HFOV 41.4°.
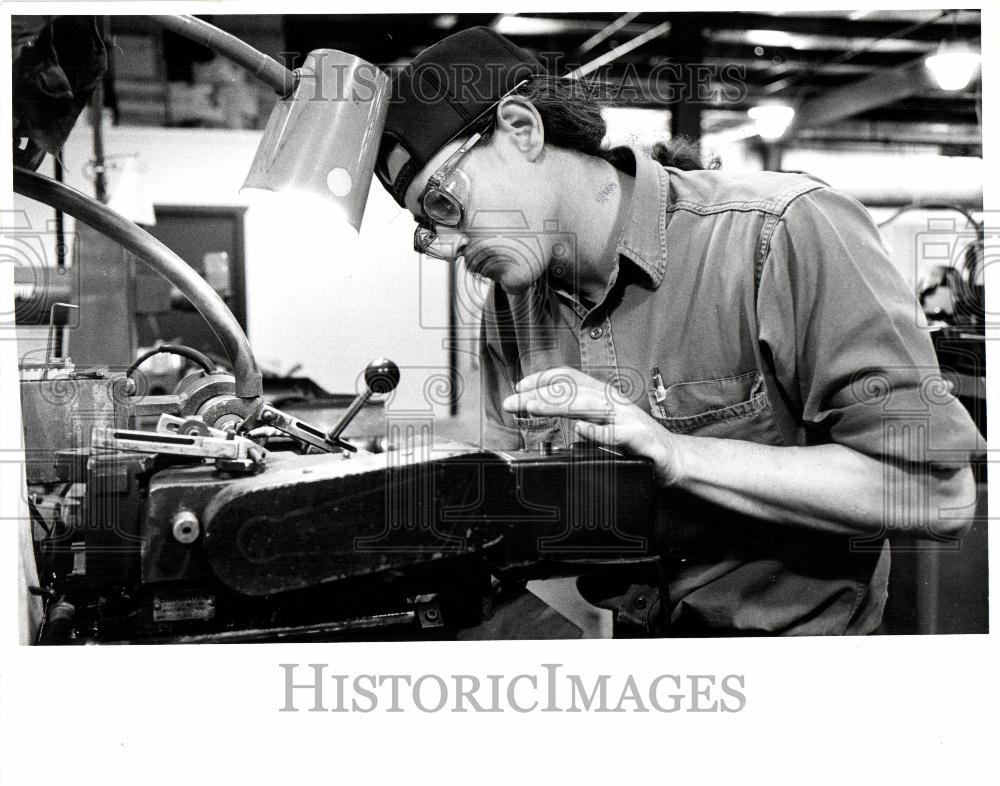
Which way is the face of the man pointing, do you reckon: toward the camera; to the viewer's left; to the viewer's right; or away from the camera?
to the viewer's left

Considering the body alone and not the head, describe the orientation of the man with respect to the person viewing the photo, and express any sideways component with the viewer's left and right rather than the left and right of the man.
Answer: facing the viewer and to the left of the viewer

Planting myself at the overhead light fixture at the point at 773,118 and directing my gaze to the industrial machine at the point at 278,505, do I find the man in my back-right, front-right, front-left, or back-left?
front-left
